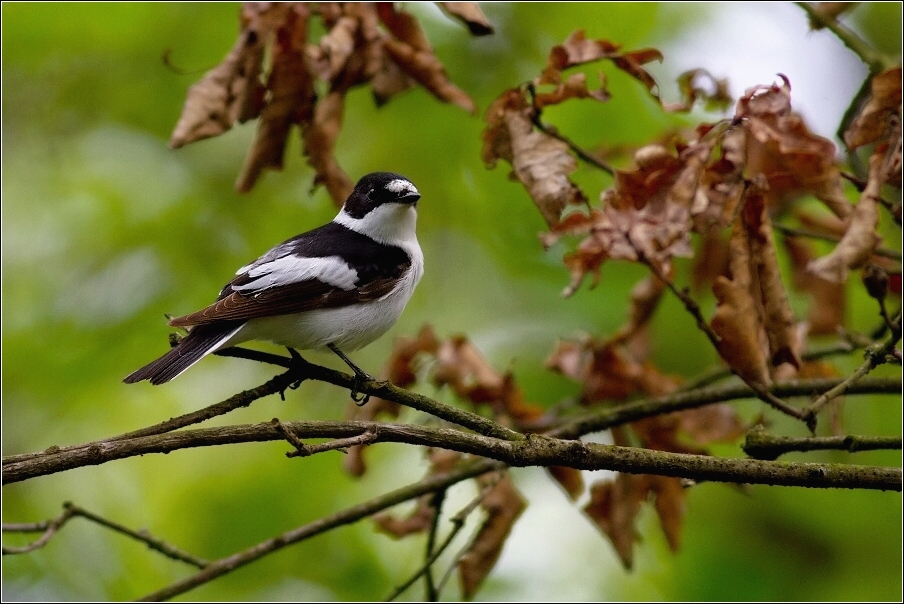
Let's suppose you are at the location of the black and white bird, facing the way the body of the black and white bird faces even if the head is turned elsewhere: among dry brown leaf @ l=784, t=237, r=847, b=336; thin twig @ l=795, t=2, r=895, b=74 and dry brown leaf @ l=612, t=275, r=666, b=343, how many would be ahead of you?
3

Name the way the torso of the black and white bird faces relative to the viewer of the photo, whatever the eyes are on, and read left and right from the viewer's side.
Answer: facing to the right of the viewer

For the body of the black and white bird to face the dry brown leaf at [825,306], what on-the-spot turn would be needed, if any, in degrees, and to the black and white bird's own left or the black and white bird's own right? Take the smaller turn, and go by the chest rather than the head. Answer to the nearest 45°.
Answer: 0° — it already faces it
